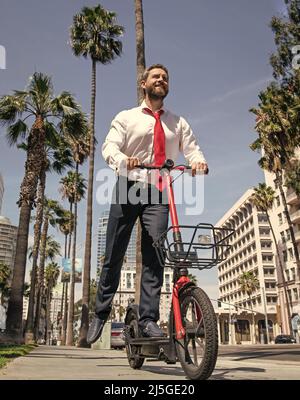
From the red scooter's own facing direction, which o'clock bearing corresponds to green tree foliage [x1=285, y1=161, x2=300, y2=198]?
The green tree foliage is roughly at 8 o'clock from the red scooter.

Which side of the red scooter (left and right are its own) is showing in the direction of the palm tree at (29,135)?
back

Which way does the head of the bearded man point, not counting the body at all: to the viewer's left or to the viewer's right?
to the viewer's right

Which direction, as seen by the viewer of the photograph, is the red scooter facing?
facing the viewer and to the right of the viewer

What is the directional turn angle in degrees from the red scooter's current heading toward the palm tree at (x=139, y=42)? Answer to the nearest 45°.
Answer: approximately 135° to its left
